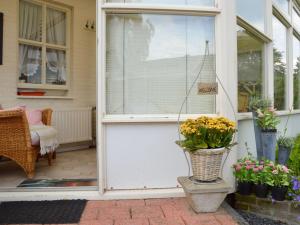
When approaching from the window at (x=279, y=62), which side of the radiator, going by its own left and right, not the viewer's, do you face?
left

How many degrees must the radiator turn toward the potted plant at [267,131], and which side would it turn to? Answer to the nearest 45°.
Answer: approximately 45° to its left

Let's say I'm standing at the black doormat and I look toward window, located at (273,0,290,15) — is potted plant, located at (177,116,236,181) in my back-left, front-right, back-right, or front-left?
front-right

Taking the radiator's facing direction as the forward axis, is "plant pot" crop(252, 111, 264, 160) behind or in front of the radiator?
in front

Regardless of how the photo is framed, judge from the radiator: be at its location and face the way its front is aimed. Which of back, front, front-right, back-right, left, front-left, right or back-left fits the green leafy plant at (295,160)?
front-left

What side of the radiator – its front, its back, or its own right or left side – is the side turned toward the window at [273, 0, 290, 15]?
left

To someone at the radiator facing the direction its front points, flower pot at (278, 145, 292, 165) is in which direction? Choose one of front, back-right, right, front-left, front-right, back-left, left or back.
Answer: front-left

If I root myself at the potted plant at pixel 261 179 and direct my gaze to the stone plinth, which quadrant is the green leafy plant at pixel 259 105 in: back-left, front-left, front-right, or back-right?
back-right

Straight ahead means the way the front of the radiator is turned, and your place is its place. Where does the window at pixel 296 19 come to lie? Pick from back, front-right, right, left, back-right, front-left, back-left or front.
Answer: left

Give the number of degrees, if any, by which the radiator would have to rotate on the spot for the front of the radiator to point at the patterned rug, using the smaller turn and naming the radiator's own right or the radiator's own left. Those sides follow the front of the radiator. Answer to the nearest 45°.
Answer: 0° — it already faces it

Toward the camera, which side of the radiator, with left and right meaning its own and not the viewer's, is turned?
front
